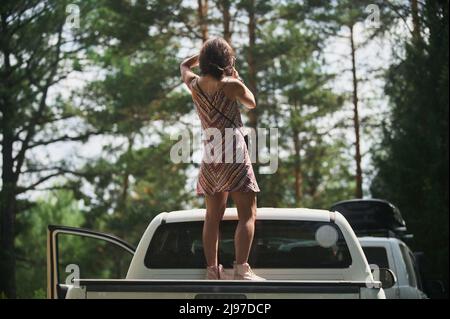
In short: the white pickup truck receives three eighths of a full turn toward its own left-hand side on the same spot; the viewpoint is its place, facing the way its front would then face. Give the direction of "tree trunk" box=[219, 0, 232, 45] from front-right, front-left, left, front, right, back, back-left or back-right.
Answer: back-right

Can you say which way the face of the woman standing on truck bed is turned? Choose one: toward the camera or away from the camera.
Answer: away from the camera

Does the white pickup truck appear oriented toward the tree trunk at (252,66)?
yes

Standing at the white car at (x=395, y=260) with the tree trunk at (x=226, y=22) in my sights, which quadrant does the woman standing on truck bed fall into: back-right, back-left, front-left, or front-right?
back-left

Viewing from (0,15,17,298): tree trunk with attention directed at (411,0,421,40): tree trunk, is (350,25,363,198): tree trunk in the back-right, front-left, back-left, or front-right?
front-left

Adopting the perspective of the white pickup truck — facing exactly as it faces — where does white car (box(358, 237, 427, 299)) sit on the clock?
The white car is roughly at 1 o'clock from the white pickup truck.

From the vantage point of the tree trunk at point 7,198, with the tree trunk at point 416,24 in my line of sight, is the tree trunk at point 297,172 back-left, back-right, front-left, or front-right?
front-left

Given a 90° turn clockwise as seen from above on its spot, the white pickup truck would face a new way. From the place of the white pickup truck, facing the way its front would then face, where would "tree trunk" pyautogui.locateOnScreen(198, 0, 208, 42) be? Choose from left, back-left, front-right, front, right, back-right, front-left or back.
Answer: left

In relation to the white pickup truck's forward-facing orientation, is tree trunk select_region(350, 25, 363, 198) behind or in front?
in front

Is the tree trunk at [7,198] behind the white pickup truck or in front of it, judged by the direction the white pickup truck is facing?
in front

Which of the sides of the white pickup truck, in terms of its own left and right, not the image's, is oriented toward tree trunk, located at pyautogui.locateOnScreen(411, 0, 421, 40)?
front

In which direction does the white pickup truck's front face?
away from the camera
